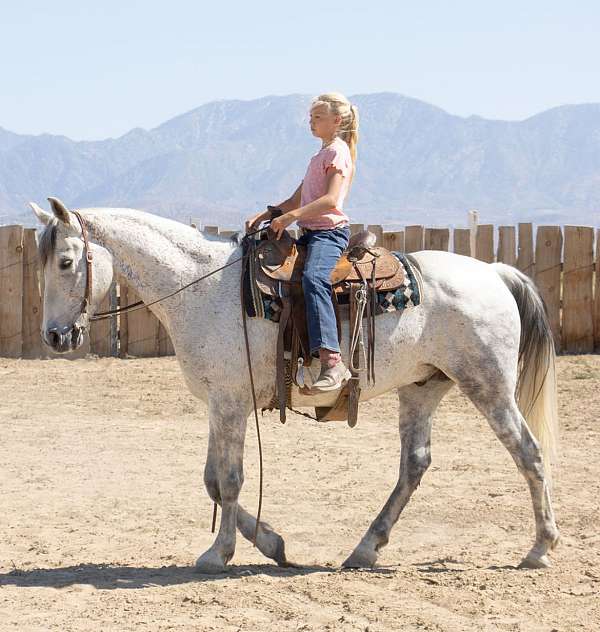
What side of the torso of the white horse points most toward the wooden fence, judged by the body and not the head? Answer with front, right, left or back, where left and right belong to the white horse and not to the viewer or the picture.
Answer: right

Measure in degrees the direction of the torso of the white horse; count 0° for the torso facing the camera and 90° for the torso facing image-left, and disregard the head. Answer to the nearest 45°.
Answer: approximately 90°
